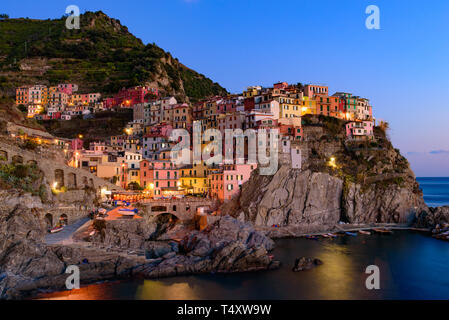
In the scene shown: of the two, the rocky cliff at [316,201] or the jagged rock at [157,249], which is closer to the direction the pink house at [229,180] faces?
the jagged rock

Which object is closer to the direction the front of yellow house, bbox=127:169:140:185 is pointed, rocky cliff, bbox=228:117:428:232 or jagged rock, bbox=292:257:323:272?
the jagged rock

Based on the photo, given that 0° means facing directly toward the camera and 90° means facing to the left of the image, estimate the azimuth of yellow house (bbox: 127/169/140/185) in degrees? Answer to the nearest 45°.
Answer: approximately 0°

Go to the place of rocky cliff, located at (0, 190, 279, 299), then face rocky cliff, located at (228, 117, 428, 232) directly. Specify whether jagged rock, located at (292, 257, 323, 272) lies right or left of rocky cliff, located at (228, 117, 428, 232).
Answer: right

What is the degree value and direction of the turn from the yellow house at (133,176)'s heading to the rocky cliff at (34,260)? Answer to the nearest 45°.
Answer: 0° — it already faces it

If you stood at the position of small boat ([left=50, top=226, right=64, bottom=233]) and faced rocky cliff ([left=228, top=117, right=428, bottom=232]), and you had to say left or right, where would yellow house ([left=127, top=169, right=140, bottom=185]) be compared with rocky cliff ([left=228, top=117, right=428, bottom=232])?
left

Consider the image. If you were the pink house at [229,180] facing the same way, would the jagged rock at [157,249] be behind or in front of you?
in front

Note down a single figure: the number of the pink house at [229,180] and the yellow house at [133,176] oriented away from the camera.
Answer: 0

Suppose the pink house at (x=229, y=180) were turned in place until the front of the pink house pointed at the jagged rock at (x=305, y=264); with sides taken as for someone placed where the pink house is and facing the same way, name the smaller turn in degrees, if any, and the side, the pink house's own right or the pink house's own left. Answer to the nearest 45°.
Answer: approximately 45° to the pink house's own left

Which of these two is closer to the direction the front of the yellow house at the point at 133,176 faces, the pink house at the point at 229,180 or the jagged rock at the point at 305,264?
the jagged rock

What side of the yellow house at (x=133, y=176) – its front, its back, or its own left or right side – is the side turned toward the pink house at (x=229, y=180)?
left

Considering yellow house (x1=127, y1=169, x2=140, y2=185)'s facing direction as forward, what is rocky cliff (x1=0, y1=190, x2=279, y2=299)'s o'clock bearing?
The rocky cliff is roughly at 12 o'clock from the yellow house.

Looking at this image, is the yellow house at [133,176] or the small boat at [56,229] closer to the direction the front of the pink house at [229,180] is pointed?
the small boat

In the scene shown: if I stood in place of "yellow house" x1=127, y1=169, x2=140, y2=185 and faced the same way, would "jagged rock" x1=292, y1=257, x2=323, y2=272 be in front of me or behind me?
in front

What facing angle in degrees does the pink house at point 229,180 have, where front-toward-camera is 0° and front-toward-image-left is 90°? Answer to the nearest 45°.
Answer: approximately 45°

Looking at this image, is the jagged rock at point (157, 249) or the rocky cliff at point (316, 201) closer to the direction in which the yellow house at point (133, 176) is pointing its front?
the jagged rock
